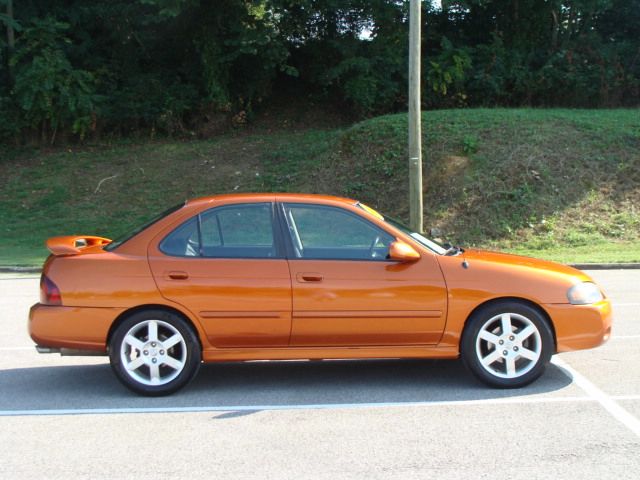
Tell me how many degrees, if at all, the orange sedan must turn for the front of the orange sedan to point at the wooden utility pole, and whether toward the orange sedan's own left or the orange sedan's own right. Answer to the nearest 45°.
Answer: approximately 90° to the orange sedan's own left

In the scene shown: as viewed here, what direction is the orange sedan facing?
to the viewer's right
